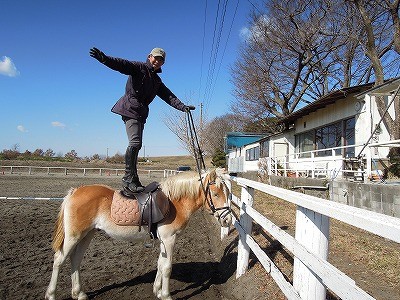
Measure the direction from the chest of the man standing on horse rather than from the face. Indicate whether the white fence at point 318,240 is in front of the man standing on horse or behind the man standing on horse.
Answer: in front

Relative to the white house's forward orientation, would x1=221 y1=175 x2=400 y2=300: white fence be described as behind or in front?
in front

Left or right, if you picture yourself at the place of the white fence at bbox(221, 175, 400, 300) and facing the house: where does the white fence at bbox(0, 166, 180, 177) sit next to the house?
left

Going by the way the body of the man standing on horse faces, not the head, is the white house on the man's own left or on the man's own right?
on the man's own left

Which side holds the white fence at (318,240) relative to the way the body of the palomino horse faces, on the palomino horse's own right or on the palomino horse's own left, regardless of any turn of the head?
on the palomino horse's own right

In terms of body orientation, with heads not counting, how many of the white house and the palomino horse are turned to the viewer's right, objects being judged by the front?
1

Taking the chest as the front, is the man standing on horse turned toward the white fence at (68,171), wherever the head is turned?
no

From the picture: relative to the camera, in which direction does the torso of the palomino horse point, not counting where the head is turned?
to the viewer's right

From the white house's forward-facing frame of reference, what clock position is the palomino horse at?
The palomino horse is roughly at 11 o'clock from the white house.

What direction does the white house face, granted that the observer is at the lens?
facing the viewer and to the left of the viewer

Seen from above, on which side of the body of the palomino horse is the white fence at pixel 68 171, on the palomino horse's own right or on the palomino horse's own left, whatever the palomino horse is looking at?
on the palomino horse's own left

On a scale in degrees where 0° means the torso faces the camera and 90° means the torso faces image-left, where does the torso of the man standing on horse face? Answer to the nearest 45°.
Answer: approximately 315°
